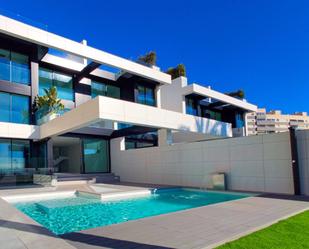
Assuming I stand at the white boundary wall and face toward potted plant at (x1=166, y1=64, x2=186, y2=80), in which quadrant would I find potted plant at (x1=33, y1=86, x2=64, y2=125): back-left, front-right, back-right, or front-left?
front-left
